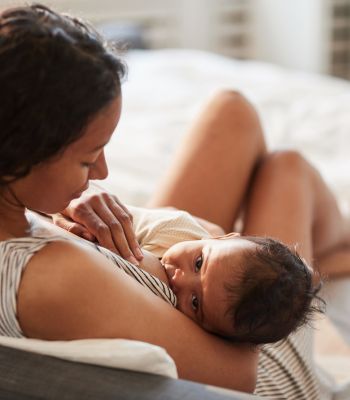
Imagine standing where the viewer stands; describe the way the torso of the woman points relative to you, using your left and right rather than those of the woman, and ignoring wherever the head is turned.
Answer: facing to the right of the viewer

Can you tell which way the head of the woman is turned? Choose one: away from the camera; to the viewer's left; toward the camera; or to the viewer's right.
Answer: to the viewer's right
